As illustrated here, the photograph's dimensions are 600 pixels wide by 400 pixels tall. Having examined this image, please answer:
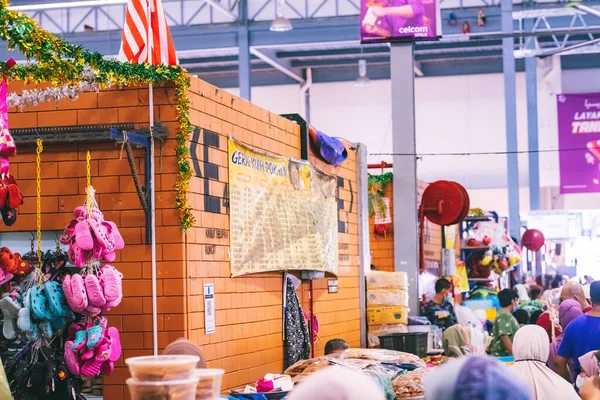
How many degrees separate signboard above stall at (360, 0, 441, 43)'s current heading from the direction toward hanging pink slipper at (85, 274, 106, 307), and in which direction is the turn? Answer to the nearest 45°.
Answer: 0° — it already faces it

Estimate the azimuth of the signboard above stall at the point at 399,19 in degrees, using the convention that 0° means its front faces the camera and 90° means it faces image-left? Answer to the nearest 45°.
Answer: approximately 0°

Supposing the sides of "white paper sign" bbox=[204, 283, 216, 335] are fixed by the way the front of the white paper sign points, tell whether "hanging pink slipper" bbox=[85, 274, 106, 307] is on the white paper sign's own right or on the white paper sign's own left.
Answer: on the white paper sign's own right

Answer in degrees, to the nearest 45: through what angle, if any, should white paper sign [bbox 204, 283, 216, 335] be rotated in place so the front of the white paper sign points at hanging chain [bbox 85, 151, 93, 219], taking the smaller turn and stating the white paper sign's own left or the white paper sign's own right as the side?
approximately 90° to the white paper sign's own right
